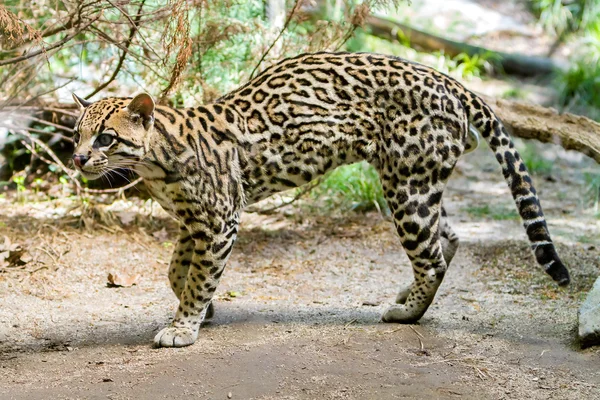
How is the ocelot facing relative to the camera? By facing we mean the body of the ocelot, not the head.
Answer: to the viewer's left

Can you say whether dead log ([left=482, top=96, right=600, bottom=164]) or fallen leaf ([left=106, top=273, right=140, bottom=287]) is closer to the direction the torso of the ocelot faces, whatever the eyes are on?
the fallen leaf

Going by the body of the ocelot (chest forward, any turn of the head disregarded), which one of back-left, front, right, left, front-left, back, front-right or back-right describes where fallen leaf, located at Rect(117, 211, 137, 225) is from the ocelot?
front-right

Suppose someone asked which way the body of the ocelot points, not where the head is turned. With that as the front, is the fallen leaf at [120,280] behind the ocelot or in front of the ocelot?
in front

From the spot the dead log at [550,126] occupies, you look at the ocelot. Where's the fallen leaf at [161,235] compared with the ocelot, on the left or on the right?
right

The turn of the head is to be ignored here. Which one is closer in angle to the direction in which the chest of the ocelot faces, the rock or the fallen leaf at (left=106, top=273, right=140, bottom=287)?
the fallen leaf

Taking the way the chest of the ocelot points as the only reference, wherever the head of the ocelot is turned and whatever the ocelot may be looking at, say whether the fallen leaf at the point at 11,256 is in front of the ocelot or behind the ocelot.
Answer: in front

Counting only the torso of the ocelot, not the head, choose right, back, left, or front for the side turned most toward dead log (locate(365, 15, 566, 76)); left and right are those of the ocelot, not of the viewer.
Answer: right

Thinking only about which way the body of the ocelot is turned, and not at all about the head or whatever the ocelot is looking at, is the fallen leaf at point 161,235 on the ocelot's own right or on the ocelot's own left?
on the ocelot's own right

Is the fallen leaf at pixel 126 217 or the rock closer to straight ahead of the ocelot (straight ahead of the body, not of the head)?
the fallen leaf
